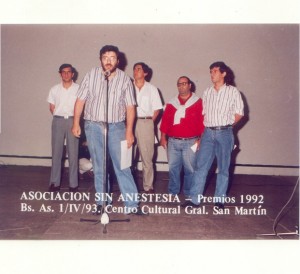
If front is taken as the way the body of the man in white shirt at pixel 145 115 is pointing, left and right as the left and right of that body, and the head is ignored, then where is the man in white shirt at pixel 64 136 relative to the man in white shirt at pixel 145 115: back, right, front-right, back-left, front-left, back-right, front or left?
front-right

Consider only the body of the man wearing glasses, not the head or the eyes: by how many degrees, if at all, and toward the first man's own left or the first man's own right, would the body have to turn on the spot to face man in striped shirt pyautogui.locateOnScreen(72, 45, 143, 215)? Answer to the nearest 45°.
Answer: approximately 45° to the first man's own right

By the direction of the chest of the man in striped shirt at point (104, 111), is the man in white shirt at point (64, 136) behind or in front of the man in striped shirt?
behind

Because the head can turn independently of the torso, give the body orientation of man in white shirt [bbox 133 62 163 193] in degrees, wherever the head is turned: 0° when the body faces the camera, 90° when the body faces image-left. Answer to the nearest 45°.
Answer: approximately 45°

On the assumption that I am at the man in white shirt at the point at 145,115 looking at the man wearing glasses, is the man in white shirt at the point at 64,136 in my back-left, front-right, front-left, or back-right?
back-right

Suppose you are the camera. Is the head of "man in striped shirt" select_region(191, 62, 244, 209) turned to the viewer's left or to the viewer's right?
to the viewer's left

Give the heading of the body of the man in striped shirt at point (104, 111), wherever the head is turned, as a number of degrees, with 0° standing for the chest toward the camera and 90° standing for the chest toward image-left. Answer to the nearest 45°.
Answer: approximately 0°
